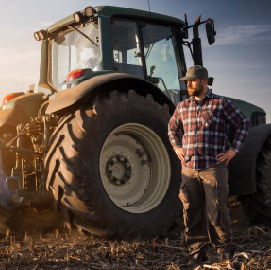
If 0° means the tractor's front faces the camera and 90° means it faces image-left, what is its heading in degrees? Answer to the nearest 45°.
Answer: approximately 225°

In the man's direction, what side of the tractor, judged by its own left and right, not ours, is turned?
right
